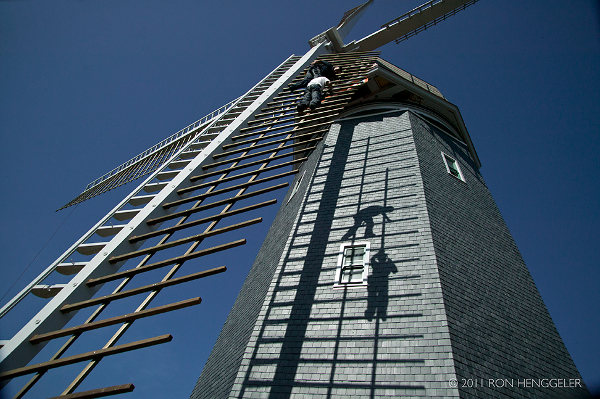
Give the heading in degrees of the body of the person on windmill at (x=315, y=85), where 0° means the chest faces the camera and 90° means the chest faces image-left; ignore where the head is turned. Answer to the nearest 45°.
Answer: approximately 225°
